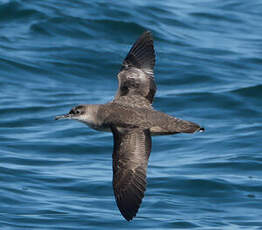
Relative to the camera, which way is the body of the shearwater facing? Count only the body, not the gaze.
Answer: to the viewer's left
